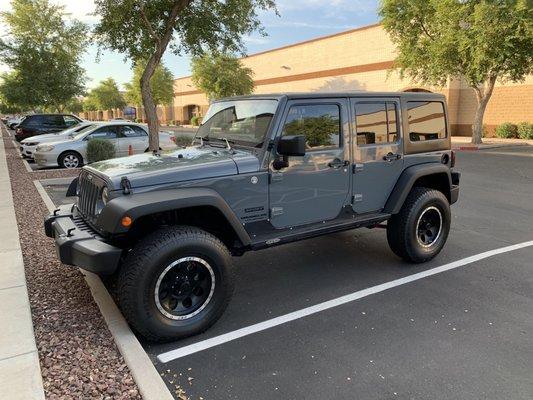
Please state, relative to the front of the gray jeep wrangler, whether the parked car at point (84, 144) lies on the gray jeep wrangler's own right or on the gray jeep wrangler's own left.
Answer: on the gray jeep wrangler's own right

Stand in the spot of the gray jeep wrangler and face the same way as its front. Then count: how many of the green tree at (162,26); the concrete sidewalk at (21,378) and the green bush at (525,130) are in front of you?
1

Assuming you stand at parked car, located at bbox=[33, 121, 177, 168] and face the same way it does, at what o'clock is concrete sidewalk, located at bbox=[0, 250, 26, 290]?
The concrete sidewalk is roughly at 9 o'clock from the parked car.

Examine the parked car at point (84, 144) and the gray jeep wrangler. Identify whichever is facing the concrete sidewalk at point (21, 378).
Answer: the gray jeep wrangler

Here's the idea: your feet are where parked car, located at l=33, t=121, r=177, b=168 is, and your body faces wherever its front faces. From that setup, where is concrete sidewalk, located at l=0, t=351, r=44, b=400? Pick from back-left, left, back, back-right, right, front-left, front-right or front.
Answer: left

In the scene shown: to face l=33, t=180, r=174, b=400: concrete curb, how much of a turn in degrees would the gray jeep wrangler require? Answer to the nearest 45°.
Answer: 0° — it already faces it

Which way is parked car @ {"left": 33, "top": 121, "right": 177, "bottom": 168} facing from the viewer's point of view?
to the viewer's left

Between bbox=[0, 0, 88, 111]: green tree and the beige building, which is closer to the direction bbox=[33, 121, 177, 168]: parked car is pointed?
the green tree

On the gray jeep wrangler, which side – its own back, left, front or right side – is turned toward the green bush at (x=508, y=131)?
back

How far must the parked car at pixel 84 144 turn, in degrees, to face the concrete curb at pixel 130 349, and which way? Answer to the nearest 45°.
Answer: approximately 90° to its left

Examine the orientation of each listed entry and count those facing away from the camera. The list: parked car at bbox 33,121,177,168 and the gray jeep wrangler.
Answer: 0

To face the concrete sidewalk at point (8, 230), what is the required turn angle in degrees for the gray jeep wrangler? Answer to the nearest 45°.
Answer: approximately 90° to its right

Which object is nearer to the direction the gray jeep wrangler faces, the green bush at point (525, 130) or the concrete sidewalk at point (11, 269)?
the concrete sidewalk

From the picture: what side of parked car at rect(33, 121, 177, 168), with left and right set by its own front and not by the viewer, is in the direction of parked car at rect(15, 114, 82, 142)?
right

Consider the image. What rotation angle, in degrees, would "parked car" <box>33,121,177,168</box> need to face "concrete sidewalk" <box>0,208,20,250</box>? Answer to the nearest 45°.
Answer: approximately 90° to its left

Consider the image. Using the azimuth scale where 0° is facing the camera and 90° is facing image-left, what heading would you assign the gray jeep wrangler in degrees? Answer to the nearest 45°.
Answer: approximately 45°
